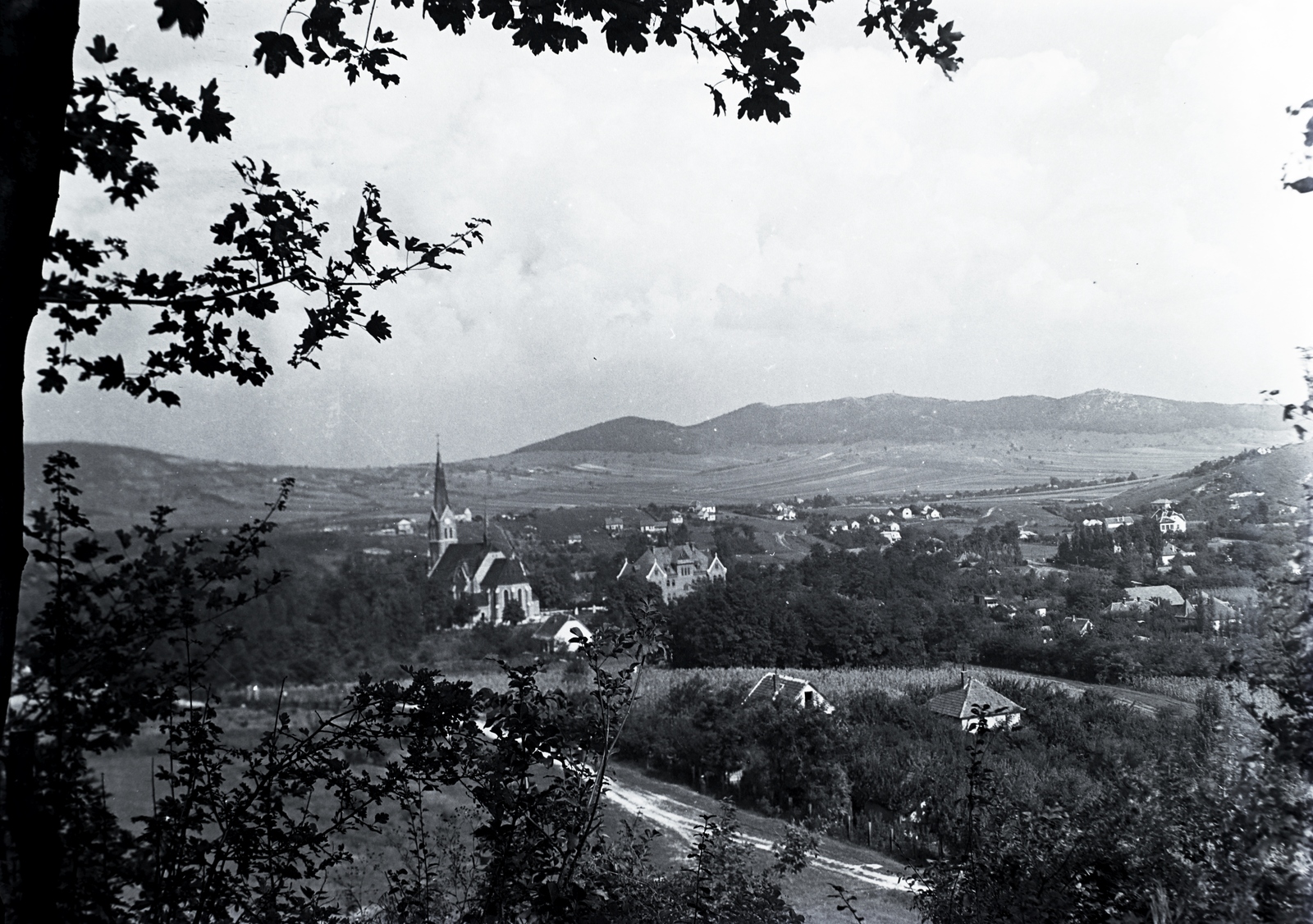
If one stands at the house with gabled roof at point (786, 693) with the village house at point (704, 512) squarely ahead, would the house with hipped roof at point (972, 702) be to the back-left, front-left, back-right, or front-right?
back-right

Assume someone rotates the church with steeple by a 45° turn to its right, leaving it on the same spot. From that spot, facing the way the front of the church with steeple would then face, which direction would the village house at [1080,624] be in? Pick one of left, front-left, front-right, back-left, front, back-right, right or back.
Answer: back-right

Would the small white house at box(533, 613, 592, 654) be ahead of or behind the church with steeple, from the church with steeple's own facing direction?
behind

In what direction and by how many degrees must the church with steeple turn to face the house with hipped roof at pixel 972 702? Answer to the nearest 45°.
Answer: approximately 180°

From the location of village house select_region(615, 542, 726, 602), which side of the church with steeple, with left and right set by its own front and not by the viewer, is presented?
back

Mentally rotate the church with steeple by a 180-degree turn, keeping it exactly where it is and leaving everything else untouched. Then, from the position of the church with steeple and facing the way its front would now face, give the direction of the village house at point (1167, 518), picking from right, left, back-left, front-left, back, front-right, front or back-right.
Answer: front

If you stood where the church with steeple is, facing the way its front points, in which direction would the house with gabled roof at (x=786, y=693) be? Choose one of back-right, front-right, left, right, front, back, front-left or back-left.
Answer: back

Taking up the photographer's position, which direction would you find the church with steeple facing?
facing away from the viewer and to the left of the viewer

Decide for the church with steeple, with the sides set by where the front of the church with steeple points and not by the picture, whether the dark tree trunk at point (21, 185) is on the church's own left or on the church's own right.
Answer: on the church's own left
